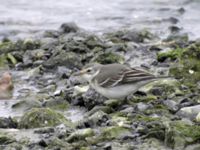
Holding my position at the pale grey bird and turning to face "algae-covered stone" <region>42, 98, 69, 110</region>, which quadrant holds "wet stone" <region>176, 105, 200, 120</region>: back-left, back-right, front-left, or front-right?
back-left

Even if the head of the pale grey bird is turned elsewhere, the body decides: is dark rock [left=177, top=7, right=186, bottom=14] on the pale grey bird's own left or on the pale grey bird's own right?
on the pale grey bird's own right

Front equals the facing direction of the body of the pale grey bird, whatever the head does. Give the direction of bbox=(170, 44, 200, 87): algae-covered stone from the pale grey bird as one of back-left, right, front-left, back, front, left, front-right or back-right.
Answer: back-right

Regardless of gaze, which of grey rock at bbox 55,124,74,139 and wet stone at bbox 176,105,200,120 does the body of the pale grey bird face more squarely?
the grey rock

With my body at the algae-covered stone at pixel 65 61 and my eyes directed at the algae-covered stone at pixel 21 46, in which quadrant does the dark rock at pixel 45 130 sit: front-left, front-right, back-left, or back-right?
back-left

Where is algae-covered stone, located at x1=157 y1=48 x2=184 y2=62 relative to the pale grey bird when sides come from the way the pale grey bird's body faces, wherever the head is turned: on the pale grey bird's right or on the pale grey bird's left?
on the pale grey bird's right

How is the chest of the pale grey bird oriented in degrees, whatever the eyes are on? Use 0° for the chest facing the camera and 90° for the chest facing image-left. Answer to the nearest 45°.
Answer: approximately 90°
